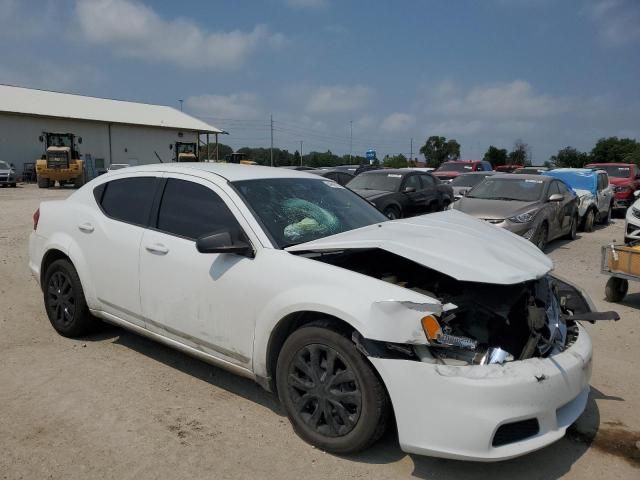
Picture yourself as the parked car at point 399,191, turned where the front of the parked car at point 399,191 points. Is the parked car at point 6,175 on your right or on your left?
on your right

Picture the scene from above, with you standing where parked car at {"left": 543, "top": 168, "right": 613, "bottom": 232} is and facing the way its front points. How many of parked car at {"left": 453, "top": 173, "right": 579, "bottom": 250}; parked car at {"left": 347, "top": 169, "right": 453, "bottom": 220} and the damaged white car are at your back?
0

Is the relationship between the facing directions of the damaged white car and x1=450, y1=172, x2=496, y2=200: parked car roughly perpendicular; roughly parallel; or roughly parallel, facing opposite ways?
roughly perpendicular

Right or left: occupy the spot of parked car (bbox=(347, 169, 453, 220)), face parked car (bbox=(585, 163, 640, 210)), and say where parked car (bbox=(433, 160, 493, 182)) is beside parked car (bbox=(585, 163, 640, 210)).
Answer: left

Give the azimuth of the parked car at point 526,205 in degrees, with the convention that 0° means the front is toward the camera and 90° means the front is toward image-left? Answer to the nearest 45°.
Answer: approximately 45°

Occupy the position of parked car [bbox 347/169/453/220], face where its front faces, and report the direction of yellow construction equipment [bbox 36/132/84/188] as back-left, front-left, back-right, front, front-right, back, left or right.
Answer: right

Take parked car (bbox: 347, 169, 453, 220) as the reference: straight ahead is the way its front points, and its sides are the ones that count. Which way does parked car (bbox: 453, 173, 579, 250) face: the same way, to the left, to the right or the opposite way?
the same way

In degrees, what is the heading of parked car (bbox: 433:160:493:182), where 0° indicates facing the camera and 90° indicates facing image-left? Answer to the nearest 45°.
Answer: approximately 45°

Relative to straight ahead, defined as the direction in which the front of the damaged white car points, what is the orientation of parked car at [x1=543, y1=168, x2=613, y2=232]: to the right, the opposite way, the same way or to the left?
to the right

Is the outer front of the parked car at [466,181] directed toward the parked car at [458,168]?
no

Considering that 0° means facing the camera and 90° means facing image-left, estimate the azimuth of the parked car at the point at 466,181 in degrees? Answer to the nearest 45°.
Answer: approximately 45°

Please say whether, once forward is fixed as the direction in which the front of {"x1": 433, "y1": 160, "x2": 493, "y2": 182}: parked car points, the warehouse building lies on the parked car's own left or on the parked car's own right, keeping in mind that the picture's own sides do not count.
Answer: on the parked car's own right

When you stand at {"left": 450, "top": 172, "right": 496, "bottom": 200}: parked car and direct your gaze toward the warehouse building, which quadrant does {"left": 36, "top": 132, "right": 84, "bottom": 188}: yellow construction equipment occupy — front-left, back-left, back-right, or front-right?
front-left

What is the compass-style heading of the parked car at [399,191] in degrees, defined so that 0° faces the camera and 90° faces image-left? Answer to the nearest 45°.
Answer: approximately 45°

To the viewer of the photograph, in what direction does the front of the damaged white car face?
facing the viewer and to the right of the viewer
